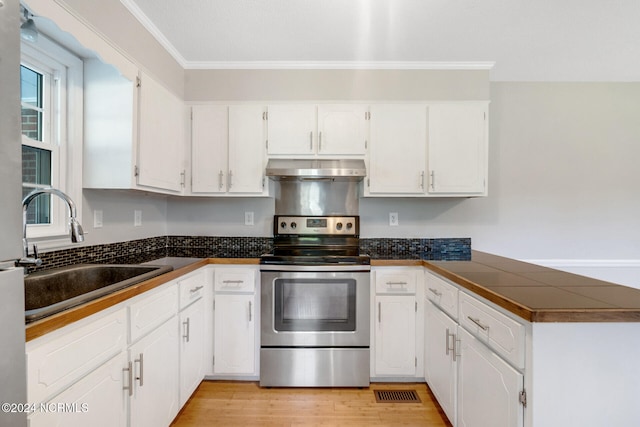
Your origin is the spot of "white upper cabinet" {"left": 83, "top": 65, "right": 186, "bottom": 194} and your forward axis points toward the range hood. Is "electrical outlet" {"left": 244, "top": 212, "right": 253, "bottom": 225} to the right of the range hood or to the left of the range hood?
left

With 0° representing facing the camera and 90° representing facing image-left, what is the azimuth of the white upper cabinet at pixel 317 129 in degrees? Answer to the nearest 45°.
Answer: approximately 0°

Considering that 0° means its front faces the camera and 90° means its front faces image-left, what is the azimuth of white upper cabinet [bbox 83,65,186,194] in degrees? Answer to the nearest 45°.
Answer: approximately 315°
